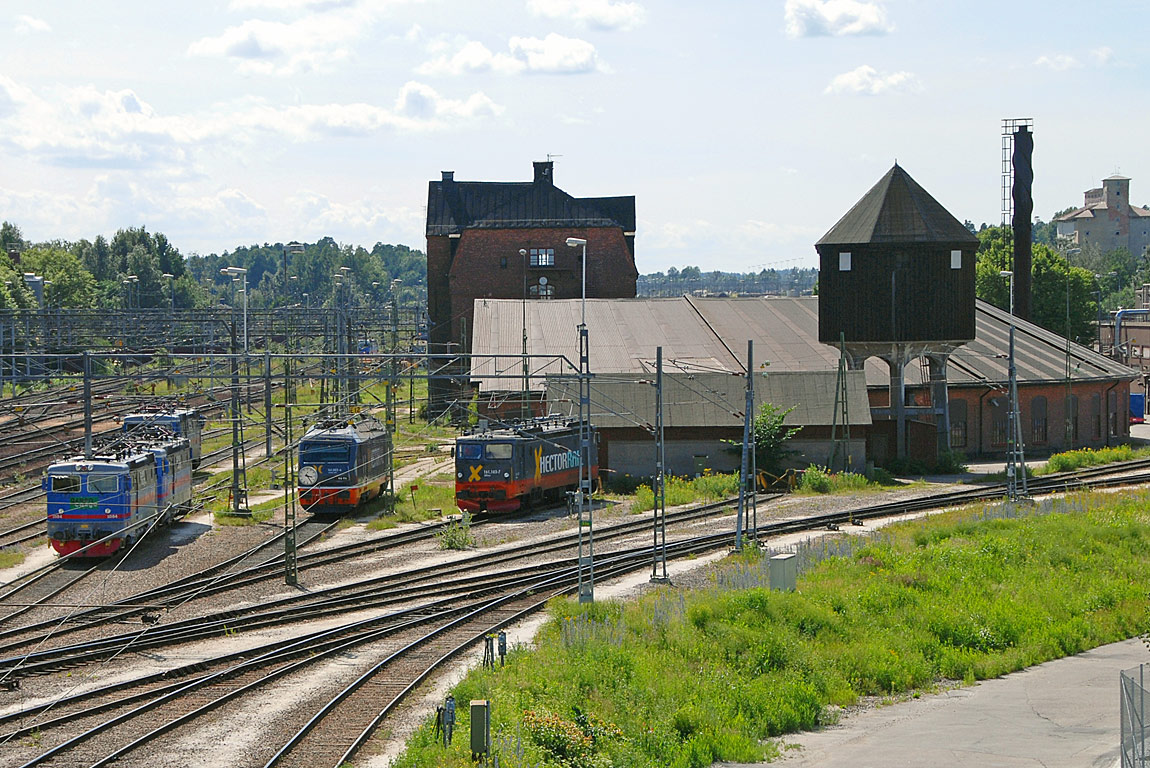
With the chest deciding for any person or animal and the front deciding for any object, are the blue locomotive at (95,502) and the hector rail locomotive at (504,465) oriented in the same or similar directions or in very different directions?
same or similar directions

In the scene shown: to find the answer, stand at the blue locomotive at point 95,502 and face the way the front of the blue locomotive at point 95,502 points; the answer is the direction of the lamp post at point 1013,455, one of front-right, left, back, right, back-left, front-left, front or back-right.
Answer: back-left

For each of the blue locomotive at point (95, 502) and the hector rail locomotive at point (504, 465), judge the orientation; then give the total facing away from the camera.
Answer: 0

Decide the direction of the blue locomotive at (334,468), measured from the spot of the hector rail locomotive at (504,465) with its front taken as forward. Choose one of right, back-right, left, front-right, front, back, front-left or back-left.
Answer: front-right

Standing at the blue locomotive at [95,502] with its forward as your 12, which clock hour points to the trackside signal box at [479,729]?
The trackside signal box is roughly at 10 o'clock from the blue locomotive.

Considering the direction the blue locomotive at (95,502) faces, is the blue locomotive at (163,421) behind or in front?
behind

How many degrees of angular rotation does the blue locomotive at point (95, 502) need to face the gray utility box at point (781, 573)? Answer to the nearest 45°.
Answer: approximately 90° to its left

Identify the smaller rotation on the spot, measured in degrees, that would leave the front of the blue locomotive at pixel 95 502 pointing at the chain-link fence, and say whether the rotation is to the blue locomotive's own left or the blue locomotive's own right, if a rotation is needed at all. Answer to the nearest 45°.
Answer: approximately 90° to the blue locomotive's own left

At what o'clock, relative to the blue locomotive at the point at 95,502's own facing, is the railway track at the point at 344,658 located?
The railway track is roughly at 10 o'clock from the blue locomotive.

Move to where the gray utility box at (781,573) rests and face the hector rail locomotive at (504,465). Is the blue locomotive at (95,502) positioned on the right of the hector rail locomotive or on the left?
left

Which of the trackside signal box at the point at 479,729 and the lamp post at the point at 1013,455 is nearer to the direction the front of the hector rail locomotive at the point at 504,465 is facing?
the trackside signal box

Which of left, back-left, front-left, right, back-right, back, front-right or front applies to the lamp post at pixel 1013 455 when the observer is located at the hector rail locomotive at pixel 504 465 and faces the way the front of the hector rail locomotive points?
back-left

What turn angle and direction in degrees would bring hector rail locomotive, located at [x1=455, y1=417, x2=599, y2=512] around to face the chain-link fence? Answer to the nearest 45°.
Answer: approximately 45° to its left
